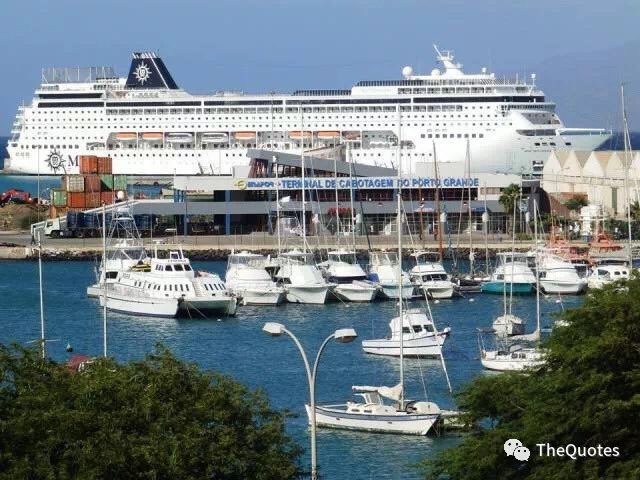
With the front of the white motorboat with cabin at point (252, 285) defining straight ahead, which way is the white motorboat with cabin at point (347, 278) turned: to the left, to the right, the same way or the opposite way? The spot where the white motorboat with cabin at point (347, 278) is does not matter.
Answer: the same way

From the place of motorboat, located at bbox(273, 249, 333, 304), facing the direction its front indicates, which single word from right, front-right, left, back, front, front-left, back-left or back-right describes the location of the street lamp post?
front-right

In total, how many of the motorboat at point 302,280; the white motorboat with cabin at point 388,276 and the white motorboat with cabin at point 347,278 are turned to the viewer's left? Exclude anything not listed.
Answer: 0

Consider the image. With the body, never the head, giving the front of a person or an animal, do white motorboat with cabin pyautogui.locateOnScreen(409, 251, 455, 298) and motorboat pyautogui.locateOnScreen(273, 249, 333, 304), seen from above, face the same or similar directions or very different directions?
same or similar directions

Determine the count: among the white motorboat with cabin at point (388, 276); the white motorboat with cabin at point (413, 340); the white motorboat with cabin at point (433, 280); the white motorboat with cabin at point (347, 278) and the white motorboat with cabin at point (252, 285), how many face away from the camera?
0

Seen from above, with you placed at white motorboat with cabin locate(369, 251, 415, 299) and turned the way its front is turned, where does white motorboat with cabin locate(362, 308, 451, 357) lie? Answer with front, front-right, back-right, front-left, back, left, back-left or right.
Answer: front-right

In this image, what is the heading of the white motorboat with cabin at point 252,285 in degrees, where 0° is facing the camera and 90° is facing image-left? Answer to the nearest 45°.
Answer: approximately 315°

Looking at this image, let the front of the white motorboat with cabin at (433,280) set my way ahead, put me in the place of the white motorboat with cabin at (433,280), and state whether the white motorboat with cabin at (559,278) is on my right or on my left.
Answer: on my left
